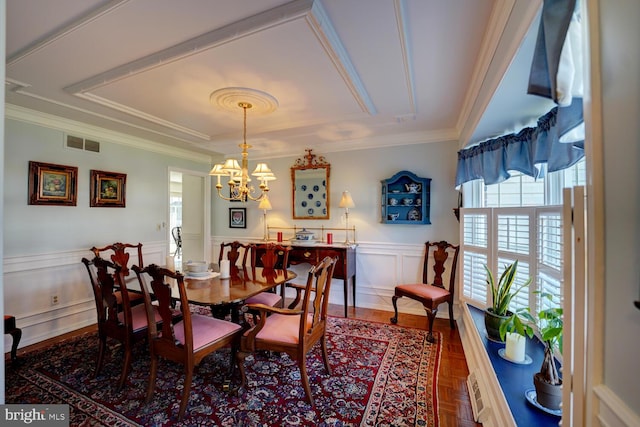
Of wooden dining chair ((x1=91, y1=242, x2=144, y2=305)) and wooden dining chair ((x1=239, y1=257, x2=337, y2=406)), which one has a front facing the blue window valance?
wooden dining chair ((x1=91, y1=242, x2=144, y2=305))

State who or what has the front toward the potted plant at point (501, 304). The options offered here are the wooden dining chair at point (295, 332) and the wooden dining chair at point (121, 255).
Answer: the wooden dining chair at point (121, 255)

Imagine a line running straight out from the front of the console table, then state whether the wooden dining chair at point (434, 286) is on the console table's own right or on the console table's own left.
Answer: on the console table's own left

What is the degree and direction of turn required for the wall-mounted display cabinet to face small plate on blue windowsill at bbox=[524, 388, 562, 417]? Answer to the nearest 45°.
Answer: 0° — it already faces it

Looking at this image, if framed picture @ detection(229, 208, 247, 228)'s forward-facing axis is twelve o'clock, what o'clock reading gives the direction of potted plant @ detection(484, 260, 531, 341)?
The potted plant is roughly at 11 o'clock from the framed picture.

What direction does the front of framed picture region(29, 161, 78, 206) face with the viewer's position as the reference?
facing the viewer and to the right of the viewer

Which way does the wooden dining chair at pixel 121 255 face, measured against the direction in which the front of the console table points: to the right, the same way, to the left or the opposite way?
to the left

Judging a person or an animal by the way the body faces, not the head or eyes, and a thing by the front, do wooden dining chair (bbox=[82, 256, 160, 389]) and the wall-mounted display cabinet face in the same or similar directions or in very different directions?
very different directions

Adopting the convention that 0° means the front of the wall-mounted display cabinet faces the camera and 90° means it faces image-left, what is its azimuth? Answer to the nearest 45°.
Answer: approximately 0°

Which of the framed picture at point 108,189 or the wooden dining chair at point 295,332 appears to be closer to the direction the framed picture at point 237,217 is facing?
the wooden dining chair

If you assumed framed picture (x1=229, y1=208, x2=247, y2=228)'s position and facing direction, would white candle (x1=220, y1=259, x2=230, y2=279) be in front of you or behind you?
in front

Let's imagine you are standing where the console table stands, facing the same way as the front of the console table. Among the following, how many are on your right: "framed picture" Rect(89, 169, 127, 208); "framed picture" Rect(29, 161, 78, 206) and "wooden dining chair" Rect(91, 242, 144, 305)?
3

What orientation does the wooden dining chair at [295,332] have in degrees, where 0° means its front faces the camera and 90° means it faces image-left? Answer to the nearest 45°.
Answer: approximately 135°

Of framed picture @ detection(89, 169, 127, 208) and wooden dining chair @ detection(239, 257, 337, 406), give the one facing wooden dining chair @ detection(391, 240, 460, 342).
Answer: the framed picture

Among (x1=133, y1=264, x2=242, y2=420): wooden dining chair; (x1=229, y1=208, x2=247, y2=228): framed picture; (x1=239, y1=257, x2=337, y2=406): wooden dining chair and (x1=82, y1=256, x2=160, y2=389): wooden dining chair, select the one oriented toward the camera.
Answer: the framed picture

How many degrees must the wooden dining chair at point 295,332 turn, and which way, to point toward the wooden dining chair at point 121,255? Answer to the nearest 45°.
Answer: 0° — it already faces it

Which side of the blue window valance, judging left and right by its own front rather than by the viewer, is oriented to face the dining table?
front
